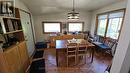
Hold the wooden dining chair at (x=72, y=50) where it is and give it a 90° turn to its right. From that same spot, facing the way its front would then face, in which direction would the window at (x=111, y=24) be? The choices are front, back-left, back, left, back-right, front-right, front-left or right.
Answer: front-left

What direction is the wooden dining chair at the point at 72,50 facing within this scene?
away from the camera

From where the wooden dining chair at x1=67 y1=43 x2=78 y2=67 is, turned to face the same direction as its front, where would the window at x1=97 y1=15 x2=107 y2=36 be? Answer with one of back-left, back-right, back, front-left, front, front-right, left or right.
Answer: front-right

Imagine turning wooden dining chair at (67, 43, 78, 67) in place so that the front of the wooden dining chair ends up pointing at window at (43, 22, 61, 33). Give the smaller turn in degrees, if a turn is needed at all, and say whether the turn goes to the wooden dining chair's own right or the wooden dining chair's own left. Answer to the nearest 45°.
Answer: approximately 45° to the wooden dining chair's own left
